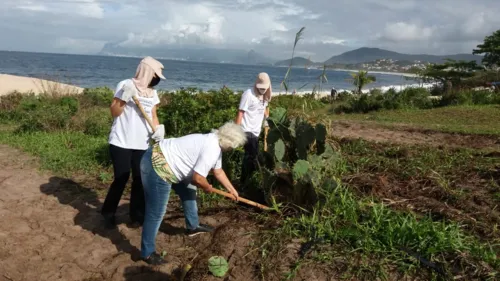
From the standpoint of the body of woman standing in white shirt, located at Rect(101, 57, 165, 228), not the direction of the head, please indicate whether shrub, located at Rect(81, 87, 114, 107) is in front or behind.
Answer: behind

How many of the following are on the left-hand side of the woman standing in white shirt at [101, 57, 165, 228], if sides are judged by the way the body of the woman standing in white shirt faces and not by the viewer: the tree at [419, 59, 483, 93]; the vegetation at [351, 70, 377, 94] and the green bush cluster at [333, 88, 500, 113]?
3

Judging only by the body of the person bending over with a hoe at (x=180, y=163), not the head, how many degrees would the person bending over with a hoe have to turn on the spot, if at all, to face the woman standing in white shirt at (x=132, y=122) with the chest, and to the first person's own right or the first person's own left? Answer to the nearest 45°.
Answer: approximately 135° to the first person's own left

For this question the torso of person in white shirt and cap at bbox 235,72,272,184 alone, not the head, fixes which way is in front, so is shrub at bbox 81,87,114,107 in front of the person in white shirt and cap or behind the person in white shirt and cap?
behind

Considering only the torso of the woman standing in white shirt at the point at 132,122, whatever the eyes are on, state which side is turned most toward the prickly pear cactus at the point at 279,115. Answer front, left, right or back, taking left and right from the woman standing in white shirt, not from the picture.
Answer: left

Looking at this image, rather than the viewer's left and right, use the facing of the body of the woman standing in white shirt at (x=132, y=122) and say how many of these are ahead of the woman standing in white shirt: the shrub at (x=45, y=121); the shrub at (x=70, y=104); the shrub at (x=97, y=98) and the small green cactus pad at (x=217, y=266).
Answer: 1

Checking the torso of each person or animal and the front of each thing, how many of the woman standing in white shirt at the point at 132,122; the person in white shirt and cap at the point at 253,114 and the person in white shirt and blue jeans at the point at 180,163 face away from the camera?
0

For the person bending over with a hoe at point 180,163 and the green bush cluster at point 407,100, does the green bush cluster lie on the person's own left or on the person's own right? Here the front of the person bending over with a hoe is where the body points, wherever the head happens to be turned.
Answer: on the person's own left

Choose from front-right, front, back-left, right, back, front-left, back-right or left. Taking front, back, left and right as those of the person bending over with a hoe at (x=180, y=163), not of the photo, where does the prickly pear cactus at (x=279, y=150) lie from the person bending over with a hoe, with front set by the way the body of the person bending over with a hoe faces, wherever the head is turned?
front-left

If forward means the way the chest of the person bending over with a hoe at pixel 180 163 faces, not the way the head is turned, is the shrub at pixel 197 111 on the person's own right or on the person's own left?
on the person's own left

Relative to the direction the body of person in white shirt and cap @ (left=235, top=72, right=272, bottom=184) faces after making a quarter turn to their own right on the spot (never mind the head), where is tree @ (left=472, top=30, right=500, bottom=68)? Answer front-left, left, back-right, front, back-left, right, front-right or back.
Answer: back

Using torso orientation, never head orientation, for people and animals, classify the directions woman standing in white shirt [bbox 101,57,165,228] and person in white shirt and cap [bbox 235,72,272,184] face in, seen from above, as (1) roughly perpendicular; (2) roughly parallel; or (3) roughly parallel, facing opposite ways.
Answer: roughly parallel

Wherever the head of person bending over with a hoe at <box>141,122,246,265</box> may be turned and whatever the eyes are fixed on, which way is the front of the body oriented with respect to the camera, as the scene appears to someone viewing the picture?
to the viewer's right

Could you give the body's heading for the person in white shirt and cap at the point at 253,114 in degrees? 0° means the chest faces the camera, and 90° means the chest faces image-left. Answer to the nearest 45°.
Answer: approximately 315°

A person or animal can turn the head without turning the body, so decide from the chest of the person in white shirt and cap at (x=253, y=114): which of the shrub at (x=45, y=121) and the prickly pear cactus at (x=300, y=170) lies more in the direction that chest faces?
the prickly pear cactus

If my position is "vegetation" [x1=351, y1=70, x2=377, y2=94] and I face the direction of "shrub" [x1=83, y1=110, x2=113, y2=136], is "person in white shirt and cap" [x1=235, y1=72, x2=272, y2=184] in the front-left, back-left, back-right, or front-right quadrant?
front-left

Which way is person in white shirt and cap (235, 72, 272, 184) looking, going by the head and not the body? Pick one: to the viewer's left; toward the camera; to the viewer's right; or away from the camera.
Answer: toward the camera

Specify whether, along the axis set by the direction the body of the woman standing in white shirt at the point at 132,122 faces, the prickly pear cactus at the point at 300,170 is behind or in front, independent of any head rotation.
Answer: in front
